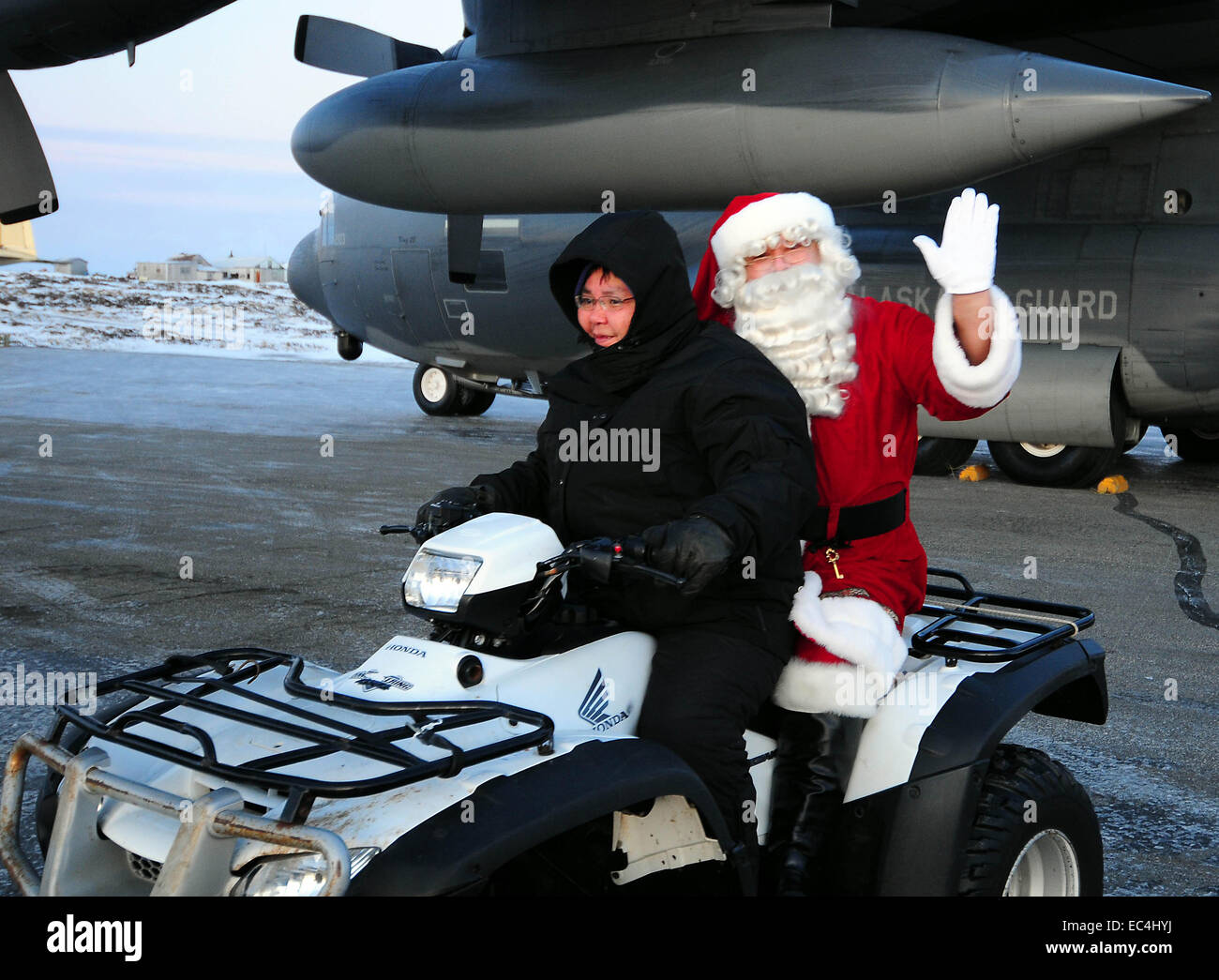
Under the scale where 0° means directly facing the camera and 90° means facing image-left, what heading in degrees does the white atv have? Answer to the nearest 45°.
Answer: approximately 45°

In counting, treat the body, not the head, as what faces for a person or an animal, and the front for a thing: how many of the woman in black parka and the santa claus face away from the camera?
0

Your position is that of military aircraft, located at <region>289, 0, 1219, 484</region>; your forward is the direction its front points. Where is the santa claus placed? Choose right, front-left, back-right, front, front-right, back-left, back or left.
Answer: left

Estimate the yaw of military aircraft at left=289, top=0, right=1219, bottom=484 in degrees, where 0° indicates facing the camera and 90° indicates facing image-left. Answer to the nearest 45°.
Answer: approximately 90°

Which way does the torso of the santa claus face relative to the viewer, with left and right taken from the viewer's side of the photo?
facing the viewer and to the left of the viewer

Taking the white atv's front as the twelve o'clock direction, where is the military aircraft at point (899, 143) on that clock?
The military aircraft is roughly at 5 o'clock from the white atv.

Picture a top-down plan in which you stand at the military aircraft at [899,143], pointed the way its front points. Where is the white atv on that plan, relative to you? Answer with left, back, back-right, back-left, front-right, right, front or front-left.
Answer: left

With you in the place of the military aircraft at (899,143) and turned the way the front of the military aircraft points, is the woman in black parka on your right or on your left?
on your left
